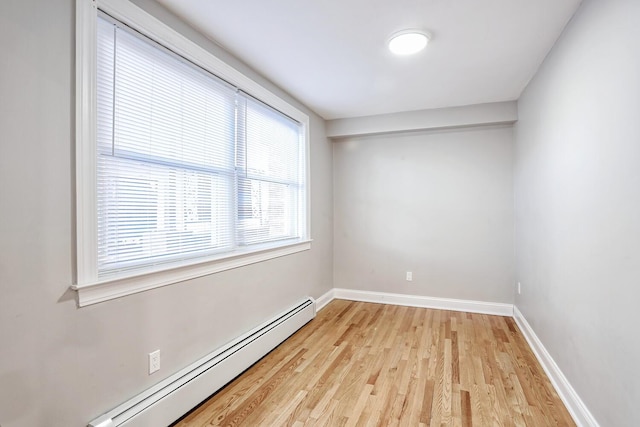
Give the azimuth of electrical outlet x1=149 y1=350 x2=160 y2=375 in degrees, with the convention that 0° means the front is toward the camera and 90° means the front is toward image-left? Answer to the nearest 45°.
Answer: approximately 315°

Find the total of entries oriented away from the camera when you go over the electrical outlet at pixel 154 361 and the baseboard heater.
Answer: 0

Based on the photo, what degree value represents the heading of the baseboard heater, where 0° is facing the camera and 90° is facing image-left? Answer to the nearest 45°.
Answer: approximately 315°
